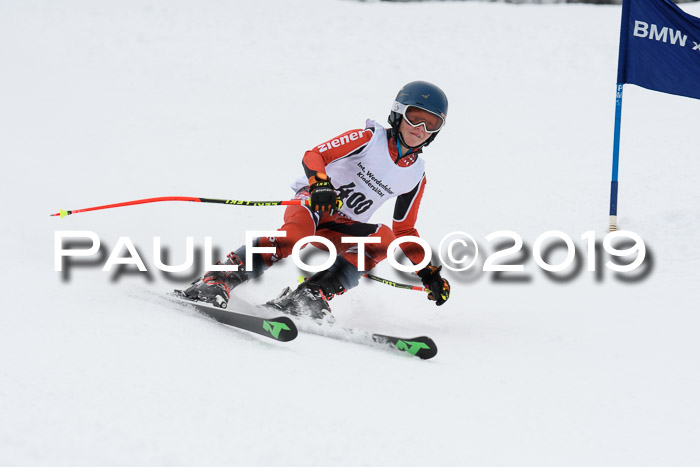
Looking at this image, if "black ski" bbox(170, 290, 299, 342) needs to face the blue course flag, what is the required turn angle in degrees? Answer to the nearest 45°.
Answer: approximately 90° to its left

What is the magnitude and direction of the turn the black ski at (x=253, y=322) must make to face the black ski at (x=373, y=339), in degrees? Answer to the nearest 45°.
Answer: approximately 45° to its left

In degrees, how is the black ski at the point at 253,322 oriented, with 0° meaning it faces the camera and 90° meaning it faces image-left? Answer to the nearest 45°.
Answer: approximately 315°
